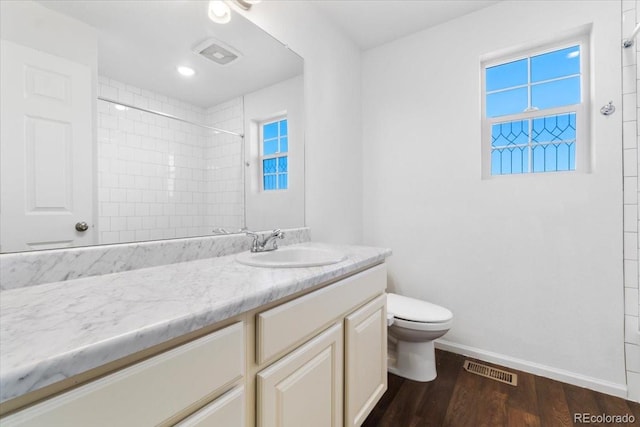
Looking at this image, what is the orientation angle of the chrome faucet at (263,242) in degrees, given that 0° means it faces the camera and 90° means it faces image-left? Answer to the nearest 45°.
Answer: approximately 315°

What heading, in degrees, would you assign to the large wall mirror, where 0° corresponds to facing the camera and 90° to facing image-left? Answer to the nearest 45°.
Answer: approximately 315°

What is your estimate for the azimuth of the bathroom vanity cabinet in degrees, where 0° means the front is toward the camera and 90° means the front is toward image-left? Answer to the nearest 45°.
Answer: approximately 315°
